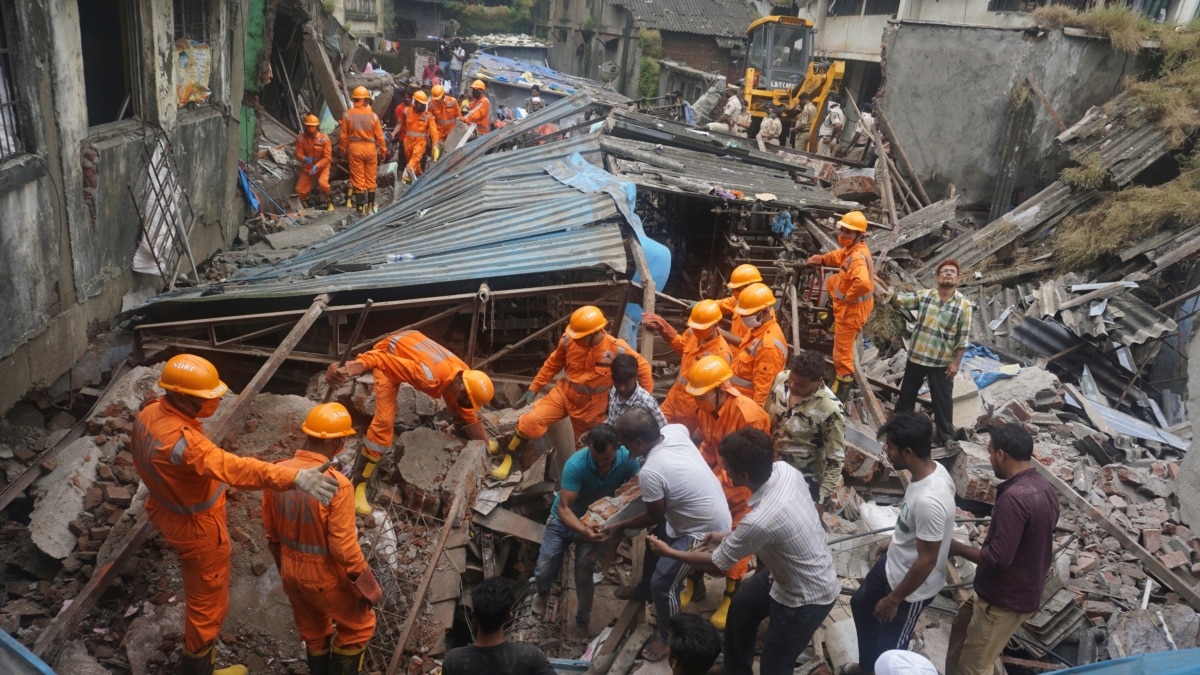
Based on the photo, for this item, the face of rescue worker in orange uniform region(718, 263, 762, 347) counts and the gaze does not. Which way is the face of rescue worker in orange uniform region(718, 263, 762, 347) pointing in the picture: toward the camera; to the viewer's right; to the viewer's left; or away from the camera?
to the viewer's left

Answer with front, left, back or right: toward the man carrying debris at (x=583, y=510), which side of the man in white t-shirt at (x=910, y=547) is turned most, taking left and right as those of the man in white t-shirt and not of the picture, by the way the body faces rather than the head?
front

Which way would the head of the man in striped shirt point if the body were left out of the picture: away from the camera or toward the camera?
away from the camera

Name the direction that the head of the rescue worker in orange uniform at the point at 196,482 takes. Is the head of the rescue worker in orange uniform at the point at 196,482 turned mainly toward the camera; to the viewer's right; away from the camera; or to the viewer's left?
to the viewer's right

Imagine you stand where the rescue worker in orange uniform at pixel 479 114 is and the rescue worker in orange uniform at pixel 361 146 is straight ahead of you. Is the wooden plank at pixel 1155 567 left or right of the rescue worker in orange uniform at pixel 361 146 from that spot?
left

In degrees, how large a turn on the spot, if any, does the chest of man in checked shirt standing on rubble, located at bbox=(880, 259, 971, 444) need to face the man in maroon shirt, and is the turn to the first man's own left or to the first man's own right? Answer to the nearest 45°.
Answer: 0° — they already face them

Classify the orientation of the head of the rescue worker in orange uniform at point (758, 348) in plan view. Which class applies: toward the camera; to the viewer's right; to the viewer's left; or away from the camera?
to the viewer's left
